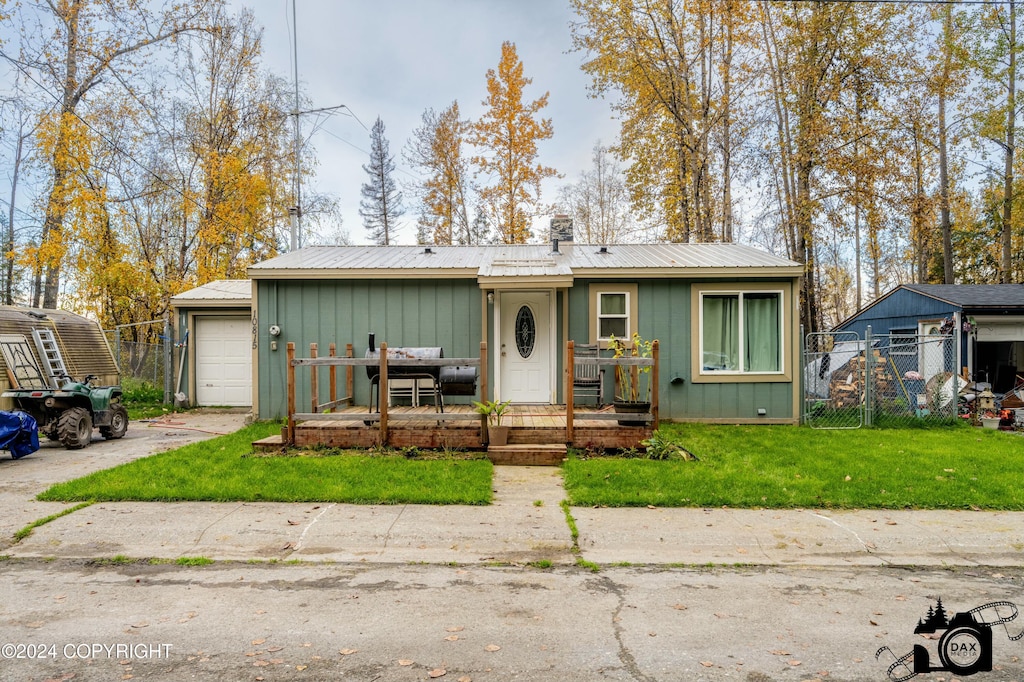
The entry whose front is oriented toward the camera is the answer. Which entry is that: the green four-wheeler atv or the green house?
the green house

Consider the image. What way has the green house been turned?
toward the camera

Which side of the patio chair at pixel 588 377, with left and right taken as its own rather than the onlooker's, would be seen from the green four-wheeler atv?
right

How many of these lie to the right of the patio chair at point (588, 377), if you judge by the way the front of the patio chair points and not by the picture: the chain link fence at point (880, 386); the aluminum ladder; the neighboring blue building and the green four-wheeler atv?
2

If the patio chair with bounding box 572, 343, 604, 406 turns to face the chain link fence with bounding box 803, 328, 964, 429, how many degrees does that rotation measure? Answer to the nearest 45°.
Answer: approximately 135° to its left

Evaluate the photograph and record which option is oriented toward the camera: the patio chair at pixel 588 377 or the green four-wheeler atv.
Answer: the patio chair

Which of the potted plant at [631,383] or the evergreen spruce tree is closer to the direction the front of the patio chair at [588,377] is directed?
the potted plant

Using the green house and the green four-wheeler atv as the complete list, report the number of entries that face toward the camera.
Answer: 1

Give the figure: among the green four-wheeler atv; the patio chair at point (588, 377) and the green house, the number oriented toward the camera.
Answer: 2

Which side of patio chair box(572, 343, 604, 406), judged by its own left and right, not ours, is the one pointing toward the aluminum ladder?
right

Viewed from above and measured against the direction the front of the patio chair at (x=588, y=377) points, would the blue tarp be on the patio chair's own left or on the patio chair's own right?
on the patio chair's own right

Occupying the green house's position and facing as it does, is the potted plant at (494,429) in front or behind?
in front

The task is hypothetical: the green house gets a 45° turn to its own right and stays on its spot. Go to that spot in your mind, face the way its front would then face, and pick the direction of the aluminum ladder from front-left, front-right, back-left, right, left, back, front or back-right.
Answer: front-right
